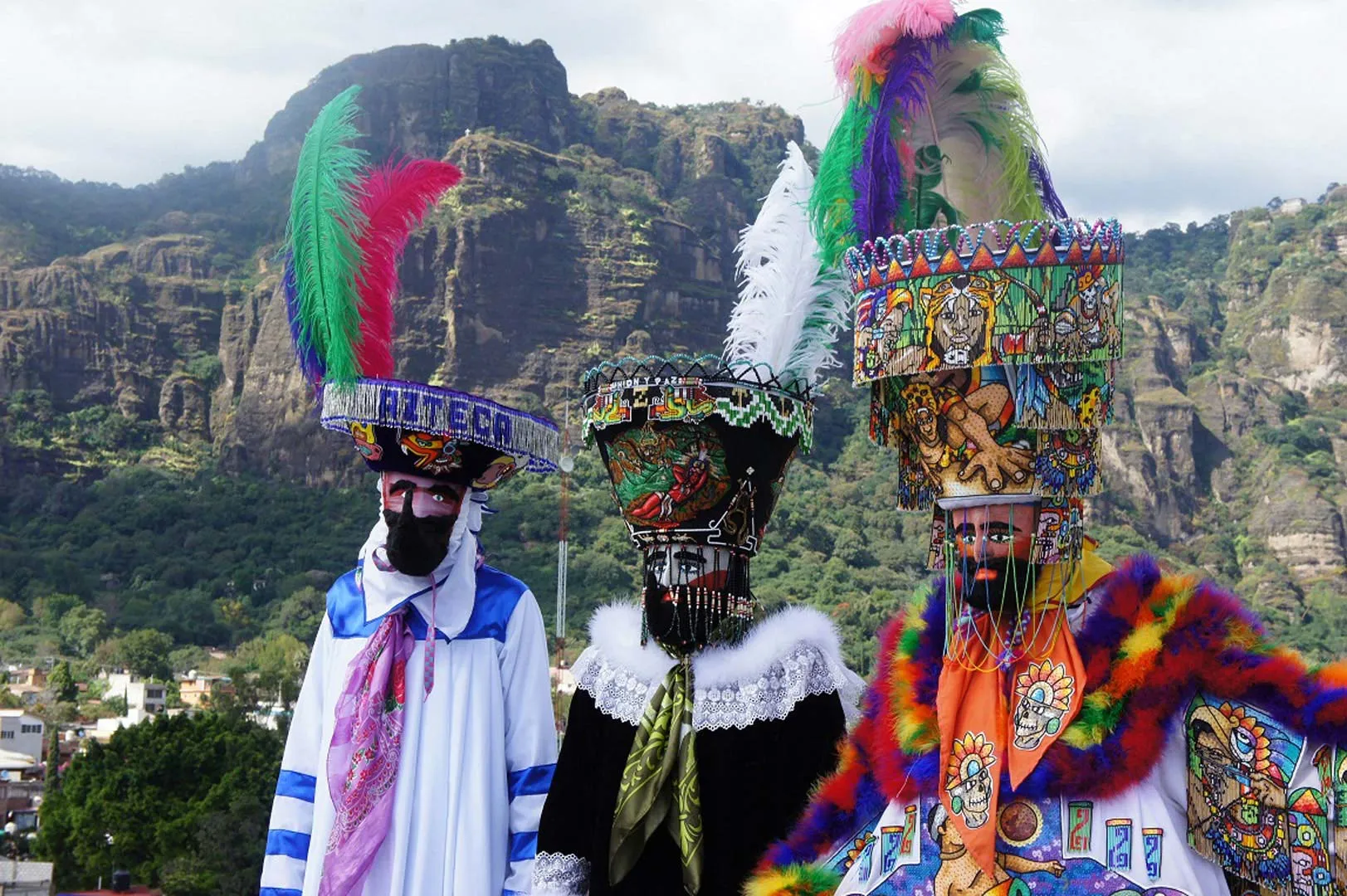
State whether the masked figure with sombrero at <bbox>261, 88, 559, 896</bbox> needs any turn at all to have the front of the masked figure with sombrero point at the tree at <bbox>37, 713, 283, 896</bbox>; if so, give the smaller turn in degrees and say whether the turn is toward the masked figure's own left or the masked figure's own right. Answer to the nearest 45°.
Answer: approximately 180°

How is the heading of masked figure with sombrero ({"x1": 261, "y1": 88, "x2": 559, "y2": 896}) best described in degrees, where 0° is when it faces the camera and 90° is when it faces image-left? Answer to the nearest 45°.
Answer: approximately 0°

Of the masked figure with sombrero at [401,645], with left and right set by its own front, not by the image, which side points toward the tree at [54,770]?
back

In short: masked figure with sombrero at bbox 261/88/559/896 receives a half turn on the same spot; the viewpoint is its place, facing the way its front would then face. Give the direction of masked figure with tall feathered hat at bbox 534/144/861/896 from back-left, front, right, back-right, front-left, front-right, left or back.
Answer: back-right
